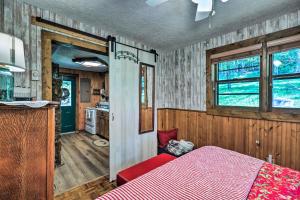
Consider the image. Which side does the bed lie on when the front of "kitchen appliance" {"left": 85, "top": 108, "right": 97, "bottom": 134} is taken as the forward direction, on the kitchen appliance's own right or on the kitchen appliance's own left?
on the kitchen appliance's own left

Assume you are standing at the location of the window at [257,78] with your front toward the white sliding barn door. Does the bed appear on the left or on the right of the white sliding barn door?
left

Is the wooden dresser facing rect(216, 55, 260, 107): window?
yes

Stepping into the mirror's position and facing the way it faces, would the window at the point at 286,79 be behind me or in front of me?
in front

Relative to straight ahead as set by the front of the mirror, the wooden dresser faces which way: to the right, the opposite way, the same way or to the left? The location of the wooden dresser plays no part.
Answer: to the left

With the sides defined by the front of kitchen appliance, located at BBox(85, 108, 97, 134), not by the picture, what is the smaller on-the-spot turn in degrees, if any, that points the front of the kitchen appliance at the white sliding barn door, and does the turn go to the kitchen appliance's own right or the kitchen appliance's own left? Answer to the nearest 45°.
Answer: approximately 45° to the kitchen appliance's own left

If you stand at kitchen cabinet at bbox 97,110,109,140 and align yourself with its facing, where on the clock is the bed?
The bed is roughly at 10 o'clock from the kitchen cabinet.

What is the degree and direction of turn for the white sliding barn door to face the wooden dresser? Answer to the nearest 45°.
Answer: approximately 45° to its right

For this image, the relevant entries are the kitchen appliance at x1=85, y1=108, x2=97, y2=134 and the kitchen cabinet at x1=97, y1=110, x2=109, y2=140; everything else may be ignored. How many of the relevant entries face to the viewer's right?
0

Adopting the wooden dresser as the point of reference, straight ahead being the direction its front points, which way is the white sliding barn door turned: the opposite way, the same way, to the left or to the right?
to the right

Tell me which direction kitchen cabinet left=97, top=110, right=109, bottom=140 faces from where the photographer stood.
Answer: facing the viewer and to the left of the viewer

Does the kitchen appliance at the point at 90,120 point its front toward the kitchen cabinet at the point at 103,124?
no

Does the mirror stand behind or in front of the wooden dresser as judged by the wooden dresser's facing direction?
in front

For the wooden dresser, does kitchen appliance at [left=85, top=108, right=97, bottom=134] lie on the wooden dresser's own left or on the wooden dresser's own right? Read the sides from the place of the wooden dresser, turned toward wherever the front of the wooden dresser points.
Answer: on the wooden dresser's own left

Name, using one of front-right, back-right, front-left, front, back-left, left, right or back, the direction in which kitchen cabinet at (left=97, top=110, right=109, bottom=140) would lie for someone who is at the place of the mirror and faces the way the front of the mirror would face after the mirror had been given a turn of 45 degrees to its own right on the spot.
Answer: back-right

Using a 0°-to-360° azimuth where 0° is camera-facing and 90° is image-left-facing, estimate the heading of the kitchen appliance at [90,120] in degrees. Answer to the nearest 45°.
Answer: approximately 45°

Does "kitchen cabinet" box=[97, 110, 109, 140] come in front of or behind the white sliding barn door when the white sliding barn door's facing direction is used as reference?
behind

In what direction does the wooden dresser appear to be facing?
to the viewer's right

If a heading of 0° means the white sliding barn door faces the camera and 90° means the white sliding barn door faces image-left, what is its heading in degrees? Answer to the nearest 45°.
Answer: approximately 315°
